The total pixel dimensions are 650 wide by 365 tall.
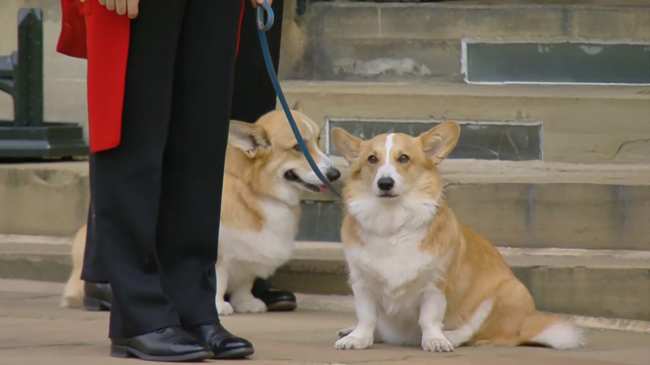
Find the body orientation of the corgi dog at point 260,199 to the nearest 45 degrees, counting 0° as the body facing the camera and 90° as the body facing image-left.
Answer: approximately 270°

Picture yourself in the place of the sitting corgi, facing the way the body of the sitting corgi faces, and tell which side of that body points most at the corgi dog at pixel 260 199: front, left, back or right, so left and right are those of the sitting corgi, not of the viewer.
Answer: right

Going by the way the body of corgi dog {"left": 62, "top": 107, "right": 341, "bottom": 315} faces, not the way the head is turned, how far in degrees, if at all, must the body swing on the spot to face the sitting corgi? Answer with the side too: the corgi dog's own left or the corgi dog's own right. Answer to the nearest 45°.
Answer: approximately 45° to the corgi dog's own right

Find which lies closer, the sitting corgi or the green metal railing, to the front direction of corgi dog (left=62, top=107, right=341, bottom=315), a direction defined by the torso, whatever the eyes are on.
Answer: the sitting corgi

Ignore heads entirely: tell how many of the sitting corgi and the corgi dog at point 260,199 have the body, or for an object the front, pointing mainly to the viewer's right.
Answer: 1

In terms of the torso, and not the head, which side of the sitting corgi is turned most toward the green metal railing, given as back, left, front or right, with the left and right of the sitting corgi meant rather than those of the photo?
right

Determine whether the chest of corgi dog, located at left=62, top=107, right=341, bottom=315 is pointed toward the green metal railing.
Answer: no

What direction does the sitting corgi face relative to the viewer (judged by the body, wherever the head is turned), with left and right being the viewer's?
facing the viewer and to the left of the viewer
